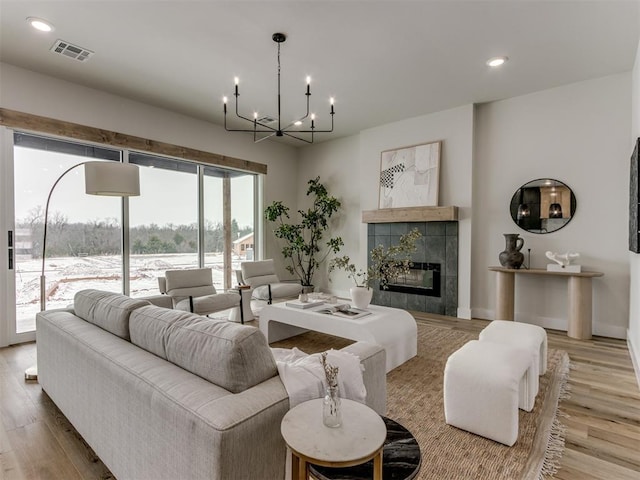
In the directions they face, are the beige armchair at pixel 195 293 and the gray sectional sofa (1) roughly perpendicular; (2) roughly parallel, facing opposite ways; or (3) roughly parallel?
roughly perpendicular

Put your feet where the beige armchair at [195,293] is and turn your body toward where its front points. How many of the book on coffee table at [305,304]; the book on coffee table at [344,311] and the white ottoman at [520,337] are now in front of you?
3

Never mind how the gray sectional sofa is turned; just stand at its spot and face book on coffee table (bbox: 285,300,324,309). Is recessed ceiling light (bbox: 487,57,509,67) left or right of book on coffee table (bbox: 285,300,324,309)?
right

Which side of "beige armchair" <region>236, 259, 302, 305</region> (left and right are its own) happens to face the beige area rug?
front

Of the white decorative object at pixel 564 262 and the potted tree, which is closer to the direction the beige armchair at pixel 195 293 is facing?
the white decorative object

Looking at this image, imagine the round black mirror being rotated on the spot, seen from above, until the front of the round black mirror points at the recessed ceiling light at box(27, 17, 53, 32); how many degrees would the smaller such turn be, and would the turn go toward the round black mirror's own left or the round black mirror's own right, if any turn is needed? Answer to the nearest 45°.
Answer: approximately 45° to the round black mirror's own right

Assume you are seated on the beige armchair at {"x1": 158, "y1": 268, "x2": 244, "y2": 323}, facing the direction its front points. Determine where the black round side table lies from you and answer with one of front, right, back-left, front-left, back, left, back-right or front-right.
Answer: front-right

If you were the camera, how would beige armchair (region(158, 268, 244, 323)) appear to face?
facing the viewer and to the right of the viewer

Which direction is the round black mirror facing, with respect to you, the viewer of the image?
facing the viewer

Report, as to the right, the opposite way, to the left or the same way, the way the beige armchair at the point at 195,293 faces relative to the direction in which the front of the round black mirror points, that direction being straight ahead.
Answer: to the left

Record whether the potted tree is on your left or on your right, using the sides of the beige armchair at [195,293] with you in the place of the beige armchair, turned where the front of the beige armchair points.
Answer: on your left

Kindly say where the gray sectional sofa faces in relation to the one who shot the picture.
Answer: facing away from the viewer and to the right of the viewer
